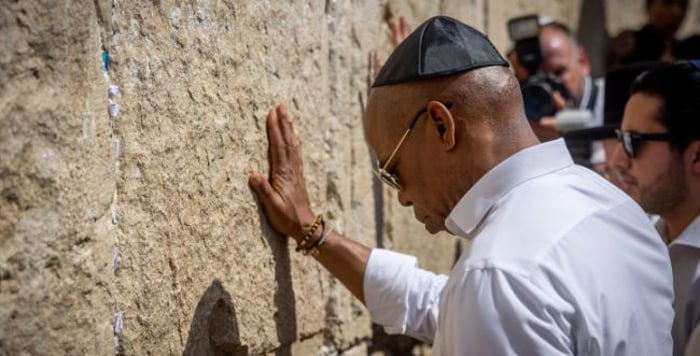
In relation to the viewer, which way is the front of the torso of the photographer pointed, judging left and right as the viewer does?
facing the viewer and to the left of the viewer

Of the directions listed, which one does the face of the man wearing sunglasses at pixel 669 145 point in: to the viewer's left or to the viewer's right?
to the viewer's left

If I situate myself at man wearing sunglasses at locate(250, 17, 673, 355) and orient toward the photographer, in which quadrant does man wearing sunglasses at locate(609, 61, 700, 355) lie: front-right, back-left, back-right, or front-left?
front-right

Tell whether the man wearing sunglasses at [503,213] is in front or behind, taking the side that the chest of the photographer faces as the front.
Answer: in front

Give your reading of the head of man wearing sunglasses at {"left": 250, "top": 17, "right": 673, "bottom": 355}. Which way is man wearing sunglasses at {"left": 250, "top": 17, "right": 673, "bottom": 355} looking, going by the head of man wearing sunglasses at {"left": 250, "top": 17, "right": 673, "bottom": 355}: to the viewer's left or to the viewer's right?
to the viewer's left

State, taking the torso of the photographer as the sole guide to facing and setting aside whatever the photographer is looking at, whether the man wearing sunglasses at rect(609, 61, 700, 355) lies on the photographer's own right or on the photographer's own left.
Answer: on the photographer's own left

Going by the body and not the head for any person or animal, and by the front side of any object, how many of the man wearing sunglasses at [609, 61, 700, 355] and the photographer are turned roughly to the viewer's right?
0

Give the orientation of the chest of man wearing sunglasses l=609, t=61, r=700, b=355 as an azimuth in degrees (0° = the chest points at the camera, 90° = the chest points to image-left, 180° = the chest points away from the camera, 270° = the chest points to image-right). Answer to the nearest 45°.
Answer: approximately 90°

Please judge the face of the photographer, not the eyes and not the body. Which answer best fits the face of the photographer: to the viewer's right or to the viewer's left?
to the viewer's left

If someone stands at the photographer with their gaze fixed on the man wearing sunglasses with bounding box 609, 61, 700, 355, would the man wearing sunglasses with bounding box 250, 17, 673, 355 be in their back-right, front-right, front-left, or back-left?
front-right
